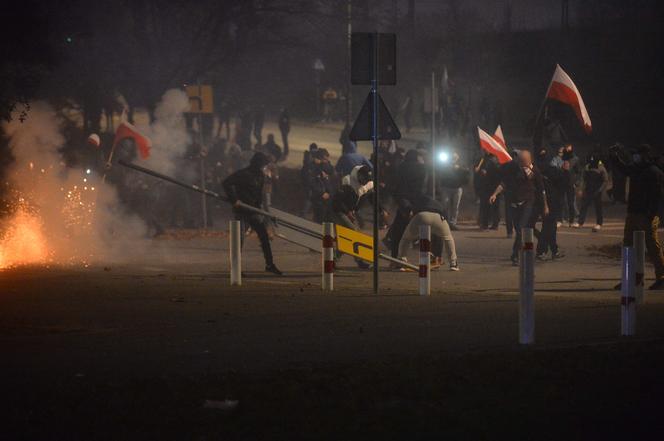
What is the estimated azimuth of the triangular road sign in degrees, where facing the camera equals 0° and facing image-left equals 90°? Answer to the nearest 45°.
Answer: approximately 180°

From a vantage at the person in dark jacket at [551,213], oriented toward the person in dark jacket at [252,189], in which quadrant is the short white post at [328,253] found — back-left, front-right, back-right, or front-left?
front-left
